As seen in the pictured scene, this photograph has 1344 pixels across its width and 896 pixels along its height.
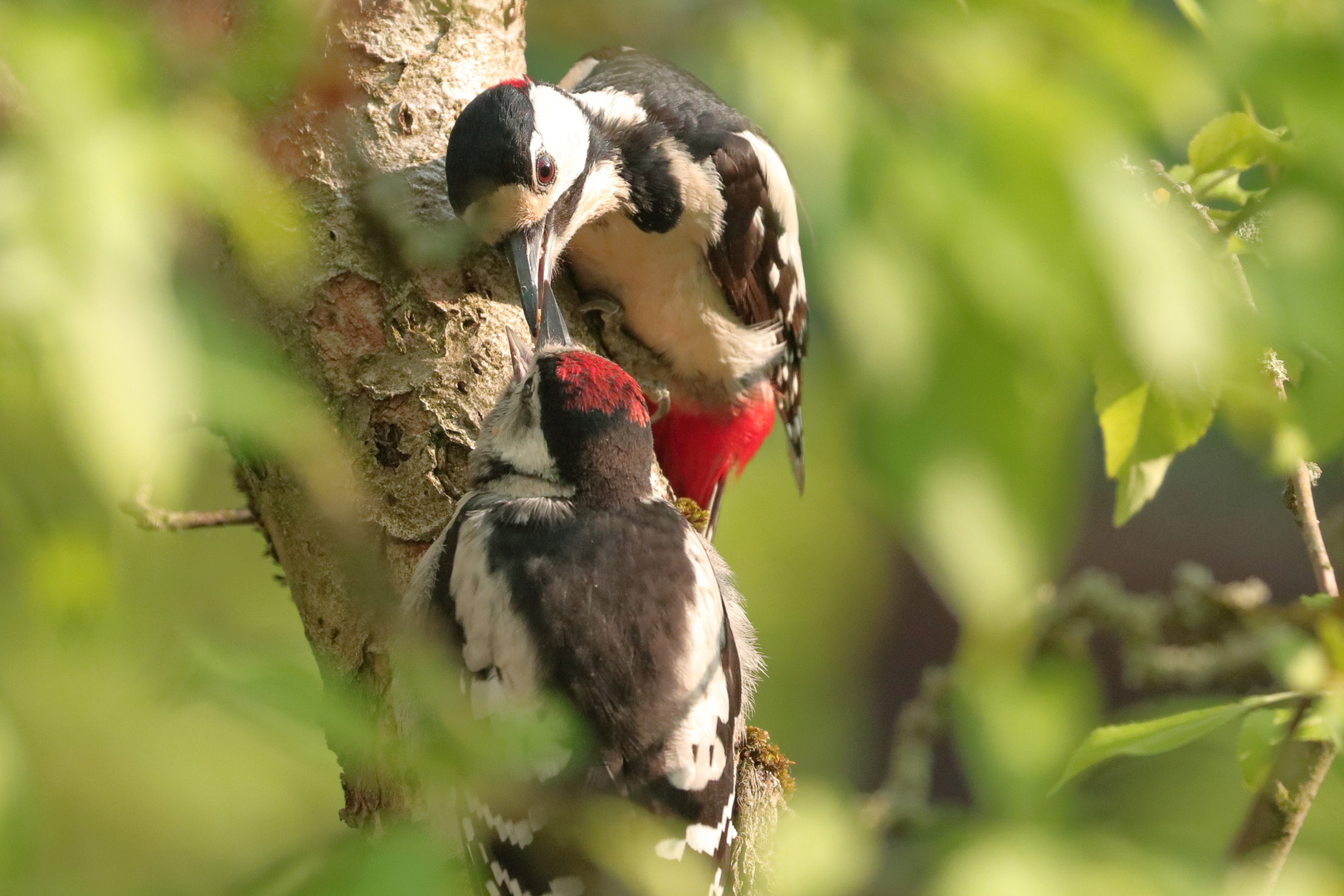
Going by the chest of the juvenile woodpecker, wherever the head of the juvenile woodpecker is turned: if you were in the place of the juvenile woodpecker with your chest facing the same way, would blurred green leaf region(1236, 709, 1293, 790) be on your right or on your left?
on your right

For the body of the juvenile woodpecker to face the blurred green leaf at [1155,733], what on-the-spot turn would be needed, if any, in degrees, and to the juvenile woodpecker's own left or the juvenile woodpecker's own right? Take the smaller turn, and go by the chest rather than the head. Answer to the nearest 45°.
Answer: approximately 135° to the juvenile woodpecker's own right

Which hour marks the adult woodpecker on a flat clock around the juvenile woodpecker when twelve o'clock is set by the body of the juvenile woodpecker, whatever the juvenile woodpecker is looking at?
The adult woodpecker is roughly at 12 o'clock from the juvenile woodpecker.

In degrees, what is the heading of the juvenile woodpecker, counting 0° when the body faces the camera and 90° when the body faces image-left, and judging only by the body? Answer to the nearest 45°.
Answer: approximately 180°

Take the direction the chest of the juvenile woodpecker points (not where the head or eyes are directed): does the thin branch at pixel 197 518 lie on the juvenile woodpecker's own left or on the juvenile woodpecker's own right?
on the juvenile woodpecker's own left

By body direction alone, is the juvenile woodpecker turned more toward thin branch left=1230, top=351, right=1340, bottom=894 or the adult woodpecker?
the adult woodpecker

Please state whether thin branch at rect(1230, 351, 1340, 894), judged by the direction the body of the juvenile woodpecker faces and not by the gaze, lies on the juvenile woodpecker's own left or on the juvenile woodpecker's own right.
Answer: on the juvenile woodpecker's own right
